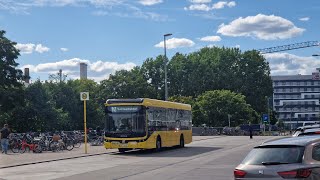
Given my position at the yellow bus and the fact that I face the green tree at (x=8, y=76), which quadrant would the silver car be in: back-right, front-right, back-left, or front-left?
back-left

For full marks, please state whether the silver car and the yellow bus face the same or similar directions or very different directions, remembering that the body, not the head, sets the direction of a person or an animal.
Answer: very different directions

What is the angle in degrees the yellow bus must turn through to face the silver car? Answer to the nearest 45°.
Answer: approximately 45° to its left

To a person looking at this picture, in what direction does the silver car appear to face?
facing away from the viewer and to the right of the viewer

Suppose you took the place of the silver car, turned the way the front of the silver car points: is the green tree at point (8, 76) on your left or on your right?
on your left

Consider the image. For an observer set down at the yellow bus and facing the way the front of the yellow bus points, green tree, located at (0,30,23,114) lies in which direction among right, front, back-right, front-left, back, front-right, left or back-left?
right

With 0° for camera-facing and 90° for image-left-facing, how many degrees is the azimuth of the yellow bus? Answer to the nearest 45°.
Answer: approximately 45°

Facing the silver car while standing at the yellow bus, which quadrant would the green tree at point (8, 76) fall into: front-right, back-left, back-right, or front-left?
back-right
